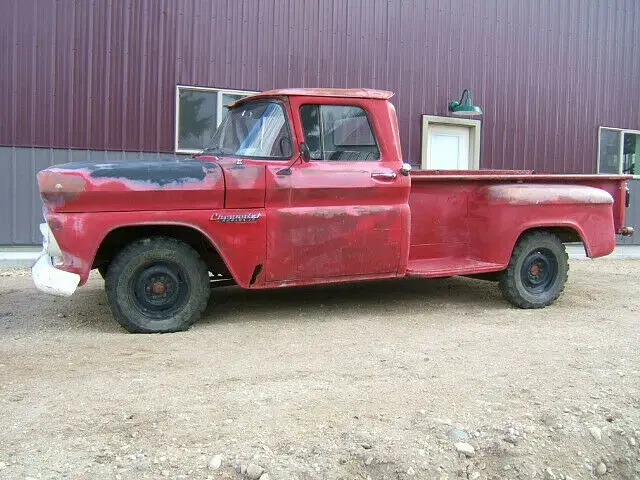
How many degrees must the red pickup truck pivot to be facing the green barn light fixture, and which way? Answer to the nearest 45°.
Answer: approximately 90° to its right

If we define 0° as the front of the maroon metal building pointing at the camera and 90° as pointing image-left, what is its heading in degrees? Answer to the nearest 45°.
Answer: approximately 0°

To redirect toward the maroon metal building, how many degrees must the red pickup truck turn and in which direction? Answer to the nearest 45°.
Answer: approximately 90° to its right

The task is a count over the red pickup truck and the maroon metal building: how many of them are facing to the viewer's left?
1

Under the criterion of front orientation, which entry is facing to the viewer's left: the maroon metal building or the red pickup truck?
the red pickup truck

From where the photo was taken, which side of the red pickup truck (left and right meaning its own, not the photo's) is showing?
left

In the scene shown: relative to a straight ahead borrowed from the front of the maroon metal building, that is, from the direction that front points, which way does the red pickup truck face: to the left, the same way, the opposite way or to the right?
to the right

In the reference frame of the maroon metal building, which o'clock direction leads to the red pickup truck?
The red pickup truck is roughly at 12 o'clock from the maroon metal building.
